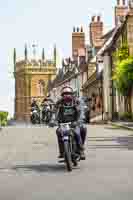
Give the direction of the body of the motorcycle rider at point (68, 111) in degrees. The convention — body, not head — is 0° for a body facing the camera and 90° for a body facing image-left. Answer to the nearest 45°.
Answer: approximately 0°
